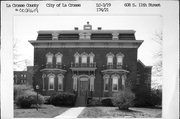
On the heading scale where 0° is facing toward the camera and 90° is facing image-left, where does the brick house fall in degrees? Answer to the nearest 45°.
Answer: approximately 0°

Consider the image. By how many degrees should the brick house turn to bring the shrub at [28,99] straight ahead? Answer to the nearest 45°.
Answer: approximately 90° to its right

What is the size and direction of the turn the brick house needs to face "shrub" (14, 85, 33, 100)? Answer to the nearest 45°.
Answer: approximately 90° to its right
